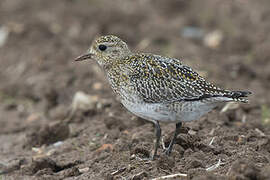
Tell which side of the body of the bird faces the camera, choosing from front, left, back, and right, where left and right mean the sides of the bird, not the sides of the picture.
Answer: left
